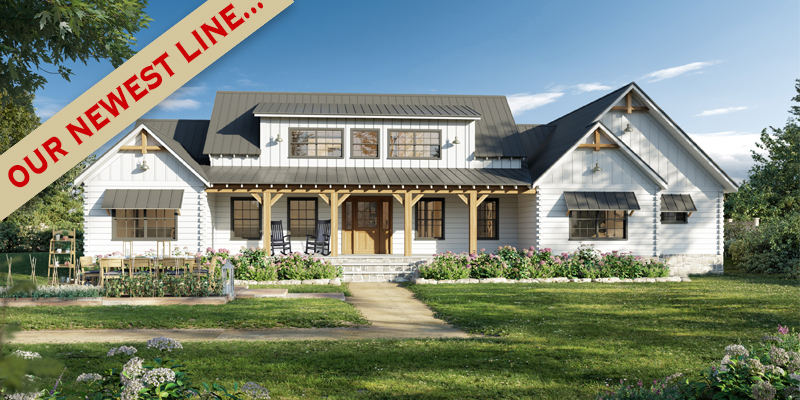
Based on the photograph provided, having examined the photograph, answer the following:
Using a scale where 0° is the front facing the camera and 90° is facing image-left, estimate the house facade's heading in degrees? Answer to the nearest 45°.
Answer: approximately 0°

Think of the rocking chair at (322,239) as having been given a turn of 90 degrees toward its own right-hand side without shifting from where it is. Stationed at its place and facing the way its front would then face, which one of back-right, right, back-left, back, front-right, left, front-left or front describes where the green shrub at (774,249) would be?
back-right

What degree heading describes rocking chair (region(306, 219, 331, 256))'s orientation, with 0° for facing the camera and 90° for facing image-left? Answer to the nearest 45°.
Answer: approximately 45°

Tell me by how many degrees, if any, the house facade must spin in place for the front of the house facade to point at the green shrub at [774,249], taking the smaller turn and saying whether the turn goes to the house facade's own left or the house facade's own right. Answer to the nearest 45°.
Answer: approximately 90° to the house facade's own left
